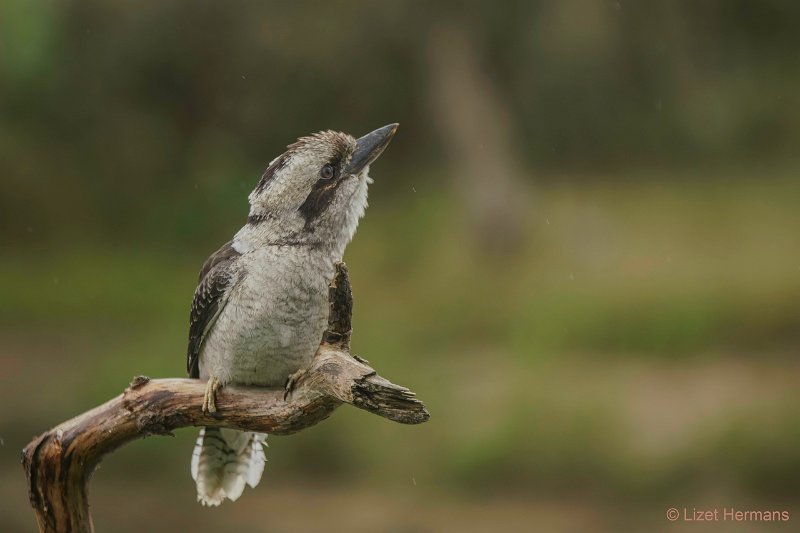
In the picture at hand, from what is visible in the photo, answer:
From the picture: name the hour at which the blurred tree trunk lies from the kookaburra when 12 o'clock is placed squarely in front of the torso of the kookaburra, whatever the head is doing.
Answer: The blurred tree trunk is roughly at 8 o'clock from the kookaburra.

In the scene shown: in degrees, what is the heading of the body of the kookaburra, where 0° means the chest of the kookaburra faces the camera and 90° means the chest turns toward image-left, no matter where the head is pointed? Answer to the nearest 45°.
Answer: approximately 315°
